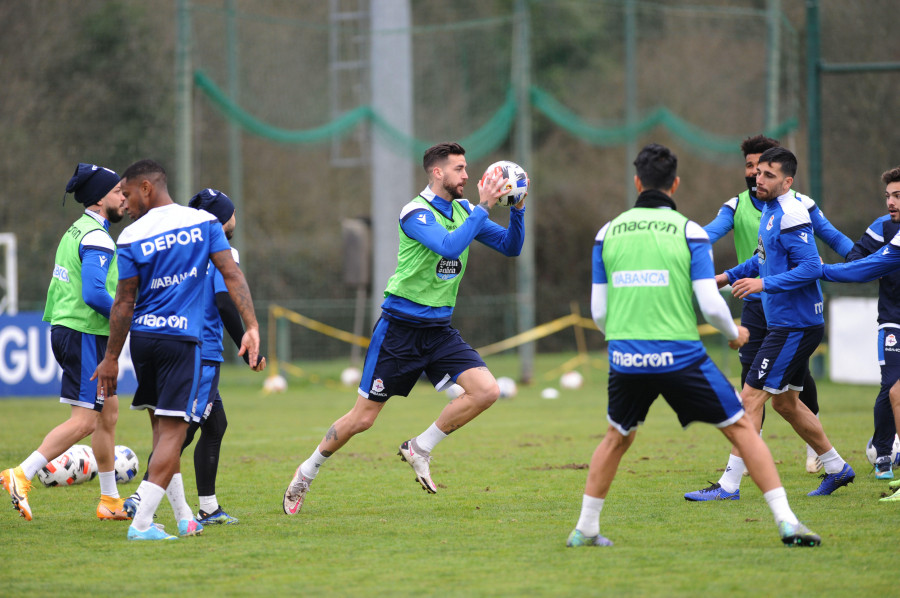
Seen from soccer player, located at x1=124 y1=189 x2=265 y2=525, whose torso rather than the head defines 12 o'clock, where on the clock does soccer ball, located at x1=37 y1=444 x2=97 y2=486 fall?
The soccer ball is roughly at 8 o'clock from the soccer player.

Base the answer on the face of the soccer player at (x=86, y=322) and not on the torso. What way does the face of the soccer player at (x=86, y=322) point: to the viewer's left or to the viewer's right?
to the viewer's right

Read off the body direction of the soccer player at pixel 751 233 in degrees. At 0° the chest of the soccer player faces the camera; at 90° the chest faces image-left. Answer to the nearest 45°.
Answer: approximately 45°

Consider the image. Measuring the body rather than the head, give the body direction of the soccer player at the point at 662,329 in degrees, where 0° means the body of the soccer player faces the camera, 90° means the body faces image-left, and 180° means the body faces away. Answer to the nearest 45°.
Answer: approximately 180°

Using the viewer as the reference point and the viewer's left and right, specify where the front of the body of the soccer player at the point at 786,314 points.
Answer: facing to the left of the viewer

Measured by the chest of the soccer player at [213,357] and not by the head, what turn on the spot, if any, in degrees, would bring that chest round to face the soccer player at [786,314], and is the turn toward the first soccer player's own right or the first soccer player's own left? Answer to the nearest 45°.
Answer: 0° — they already face them
